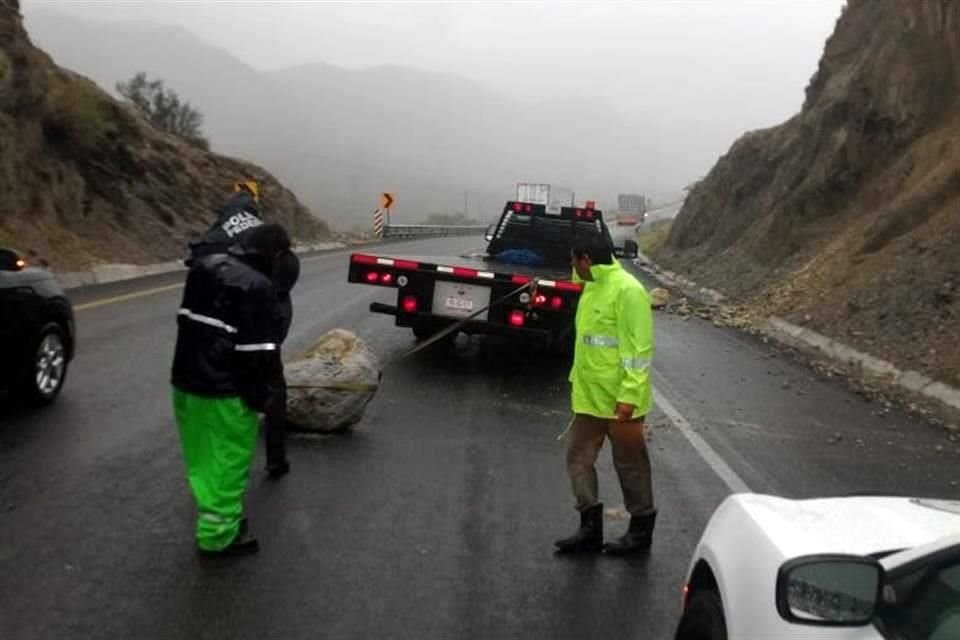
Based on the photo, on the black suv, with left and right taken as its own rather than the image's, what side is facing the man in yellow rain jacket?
right

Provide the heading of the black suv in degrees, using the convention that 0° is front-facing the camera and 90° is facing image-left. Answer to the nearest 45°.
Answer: approximately 225°

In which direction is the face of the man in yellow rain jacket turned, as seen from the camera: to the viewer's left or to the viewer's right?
to the viewer's left

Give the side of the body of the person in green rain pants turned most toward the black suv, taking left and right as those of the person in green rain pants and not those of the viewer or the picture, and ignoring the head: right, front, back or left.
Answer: left

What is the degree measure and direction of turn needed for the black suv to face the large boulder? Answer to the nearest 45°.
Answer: approximately 90° to its right

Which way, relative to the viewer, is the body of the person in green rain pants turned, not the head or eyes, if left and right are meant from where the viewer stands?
facing away from the viewer and to the right of the viewer
